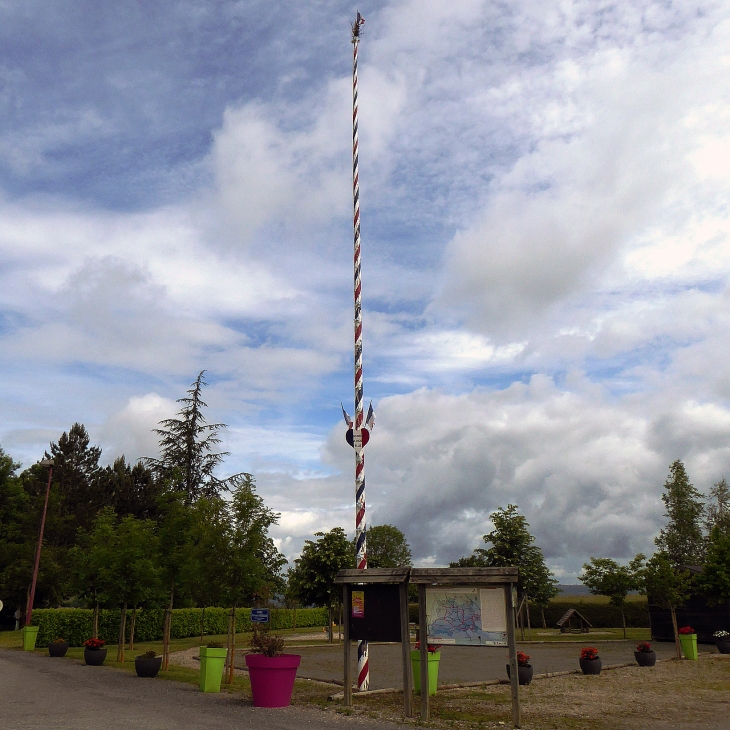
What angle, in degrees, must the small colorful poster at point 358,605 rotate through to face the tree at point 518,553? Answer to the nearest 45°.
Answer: approximately 180°

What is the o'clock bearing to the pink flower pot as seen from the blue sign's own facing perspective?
The pink flower pot is roughly at 12 o'clock from the blue sign.

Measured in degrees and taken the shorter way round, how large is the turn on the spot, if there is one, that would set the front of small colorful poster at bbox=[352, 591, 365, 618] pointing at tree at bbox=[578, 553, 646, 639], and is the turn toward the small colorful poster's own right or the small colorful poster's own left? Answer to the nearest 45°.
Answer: approximately 135° to the small colorful poster's own left

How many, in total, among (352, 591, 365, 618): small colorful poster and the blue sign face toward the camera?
2

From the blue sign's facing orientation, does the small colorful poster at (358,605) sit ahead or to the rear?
ahead

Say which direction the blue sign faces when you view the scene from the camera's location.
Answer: facing the viewer

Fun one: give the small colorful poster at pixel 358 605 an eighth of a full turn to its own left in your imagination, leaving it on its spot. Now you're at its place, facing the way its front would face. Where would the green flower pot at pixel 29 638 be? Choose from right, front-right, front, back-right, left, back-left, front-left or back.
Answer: back

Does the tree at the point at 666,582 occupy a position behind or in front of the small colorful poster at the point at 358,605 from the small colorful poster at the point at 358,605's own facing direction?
behind

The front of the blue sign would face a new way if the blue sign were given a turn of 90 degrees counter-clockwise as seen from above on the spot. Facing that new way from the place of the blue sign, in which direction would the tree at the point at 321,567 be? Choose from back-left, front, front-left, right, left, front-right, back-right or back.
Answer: left

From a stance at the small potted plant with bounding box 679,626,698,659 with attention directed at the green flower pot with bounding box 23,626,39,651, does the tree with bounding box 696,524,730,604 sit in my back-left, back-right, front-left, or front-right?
back-right

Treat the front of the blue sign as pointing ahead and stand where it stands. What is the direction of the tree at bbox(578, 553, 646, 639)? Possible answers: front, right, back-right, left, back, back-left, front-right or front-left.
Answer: back-left

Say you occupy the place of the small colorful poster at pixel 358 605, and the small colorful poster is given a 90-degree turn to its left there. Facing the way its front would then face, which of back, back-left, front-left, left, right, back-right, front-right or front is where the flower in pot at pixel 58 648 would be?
back-left

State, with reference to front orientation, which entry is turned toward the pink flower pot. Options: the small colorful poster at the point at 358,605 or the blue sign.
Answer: the blue sign

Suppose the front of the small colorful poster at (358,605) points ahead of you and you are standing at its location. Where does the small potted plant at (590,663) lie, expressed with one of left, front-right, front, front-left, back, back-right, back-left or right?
back-left

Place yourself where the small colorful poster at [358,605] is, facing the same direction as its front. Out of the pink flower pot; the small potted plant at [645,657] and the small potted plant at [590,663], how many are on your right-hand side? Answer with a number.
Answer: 1

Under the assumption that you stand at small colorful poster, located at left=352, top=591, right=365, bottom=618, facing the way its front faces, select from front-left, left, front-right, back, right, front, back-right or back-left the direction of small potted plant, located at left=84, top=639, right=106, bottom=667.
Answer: back-right

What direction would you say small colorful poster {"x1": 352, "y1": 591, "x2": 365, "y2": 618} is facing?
toward the camera
